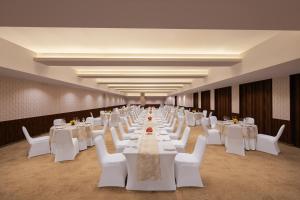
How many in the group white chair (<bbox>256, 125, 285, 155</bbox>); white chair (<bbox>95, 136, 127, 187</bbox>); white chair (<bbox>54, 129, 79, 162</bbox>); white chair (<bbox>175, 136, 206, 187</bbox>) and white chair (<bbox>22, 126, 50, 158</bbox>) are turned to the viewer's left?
2

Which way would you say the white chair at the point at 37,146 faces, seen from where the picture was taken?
facing to the right of the viewer

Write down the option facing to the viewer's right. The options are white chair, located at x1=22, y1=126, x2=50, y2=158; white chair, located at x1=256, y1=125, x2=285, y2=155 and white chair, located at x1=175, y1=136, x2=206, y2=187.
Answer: white chair, located at x1=22, y1=126, x2=50, y2=158

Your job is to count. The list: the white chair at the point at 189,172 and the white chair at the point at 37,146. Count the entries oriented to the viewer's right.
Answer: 1

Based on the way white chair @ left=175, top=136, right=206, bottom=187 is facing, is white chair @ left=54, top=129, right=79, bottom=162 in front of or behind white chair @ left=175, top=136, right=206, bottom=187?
in front

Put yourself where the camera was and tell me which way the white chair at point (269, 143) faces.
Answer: facing to the left of the viewer

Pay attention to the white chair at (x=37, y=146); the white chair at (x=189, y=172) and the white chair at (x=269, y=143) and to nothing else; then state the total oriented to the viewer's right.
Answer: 1

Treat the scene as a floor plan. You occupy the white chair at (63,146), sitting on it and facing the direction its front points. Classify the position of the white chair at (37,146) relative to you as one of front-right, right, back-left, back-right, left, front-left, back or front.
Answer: left

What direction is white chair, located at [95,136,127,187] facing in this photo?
to the viewer's right

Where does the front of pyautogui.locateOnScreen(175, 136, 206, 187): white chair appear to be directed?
to the viewer's left

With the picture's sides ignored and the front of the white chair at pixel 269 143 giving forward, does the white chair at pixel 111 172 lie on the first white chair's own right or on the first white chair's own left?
on the first white chair's own left

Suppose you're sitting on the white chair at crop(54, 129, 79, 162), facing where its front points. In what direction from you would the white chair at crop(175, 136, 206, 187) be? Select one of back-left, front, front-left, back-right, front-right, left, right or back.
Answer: right

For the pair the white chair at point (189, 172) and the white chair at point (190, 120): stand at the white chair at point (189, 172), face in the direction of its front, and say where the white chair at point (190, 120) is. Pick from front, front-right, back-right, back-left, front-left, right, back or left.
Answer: right
